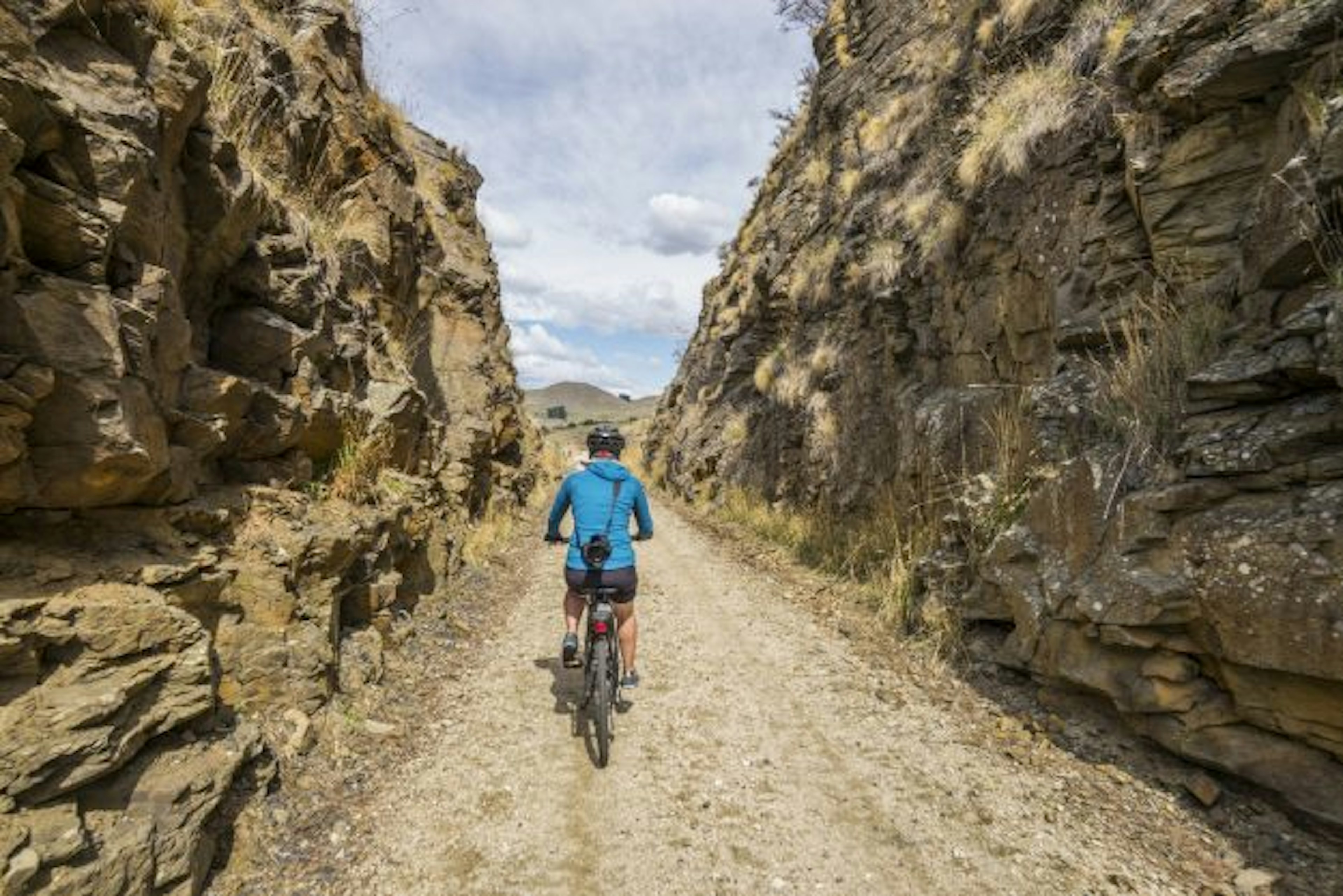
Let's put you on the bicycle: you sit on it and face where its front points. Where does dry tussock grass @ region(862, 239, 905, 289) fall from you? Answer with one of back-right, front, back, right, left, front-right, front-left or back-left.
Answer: front-right

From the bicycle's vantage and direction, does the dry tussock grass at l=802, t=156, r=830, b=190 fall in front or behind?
in front

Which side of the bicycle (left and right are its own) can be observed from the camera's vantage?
back

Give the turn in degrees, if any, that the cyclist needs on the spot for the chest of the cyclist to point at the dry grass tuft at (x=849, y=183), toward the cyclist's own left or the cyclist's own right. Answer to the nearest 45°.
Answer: approximately 45° to the cyclist's own right

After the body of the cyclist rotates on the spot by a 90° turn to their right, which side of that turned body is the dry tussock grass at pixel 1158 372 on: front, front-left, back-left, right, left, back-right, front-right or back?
front

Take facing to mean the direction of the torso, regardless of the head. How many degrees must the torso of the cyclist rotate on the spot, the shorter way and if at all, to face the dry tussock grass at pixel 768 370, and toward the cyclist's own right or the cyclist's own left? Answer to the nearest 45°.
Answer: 0° — they already face it

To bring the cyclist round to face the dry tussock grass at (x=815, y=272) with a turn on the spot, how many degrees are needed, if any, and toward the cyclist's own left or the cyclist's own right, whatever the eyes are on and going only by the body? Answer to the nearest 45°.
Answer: approximately 45° to the cyclist's own right

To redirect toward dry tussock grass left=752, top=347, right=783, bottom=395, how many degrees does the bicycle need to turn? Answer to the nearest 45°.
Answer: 0° — it already faces it

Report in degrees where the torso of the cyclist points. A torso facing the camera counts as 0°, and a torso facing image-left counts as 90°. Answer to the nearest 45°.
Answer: approximately 180°

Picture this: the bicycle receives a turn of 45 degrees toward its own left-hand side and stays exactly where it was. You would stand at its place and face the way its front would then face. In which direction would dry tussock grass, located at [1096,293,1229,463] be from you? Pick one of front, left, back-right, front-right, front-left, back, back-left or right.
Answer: back-right

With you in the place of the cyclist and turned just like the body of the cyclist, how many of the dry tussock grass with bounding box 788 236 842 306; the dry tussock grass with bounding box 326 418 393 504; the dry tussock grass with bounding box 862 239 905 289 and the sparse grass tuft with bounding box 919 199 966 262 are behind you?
0

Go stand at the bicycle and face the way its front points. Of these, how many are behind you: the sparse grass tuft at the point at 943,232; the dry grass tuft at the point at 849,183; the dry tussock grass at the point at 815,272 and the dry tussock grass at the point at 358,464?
0

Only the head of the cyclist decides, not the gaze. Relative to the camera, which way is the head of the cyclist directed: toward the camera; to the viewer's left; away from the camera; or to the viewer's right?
away from the camera

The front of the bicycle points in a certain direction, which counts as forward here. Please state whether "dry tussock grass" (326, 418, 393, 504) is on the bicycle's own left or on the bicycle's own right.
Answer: on the bicycle's own left

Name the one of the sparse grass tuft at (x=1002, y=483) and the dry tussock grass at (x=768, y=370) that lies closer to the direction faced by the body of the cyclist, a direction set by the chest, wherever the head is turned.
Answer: the dry tussock grass

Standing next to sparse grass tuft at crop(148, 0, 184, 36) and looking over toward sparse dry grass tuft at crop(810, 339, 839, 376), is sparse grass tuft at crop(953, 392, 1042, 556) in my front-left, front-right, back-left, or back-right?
front-right
